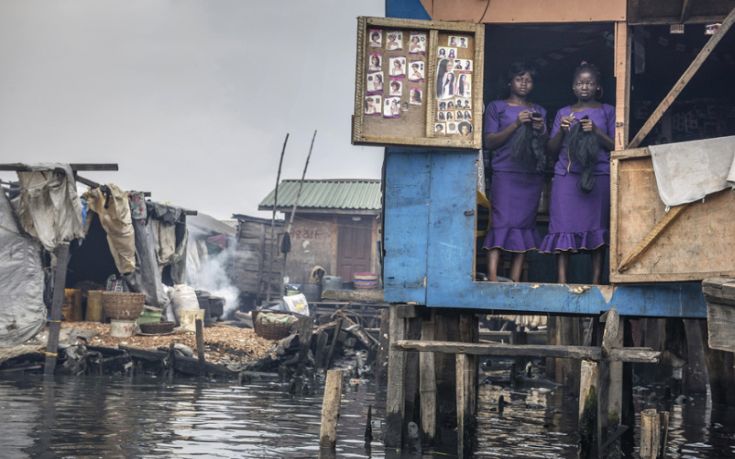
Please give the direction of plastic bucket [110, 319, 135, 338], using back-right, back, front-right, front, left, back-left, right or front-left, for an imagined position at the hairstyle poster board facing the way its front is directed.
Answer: back-right

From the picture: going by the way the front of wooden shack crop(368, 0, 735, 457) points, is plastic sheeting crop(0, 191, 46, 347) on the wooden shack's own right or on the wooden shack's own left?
on the wooden shack's own right

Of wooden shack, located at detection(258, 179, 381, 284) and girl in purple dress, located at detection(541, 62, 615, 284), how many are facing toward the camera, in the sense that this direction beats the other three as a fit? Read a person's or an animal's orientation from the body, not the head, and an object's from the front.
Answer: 2

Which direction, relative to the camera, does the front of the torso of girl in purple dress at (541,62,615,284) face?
toward the camera

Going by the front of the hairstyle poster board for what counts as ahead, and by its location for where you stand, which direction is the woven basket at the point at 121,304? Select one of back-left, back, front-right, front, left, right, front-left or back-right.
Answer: back-right

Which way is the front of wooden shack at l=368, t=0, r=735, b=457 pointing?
toward the camera

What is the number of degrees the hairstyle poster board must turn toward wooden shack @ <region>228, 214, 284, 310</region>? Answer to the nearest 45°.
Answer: approximately 180°

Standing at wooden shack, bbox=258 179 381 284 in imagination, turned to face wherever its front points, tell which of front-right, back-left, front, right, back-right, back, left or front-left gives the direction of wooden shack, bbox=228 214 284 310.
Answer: right
